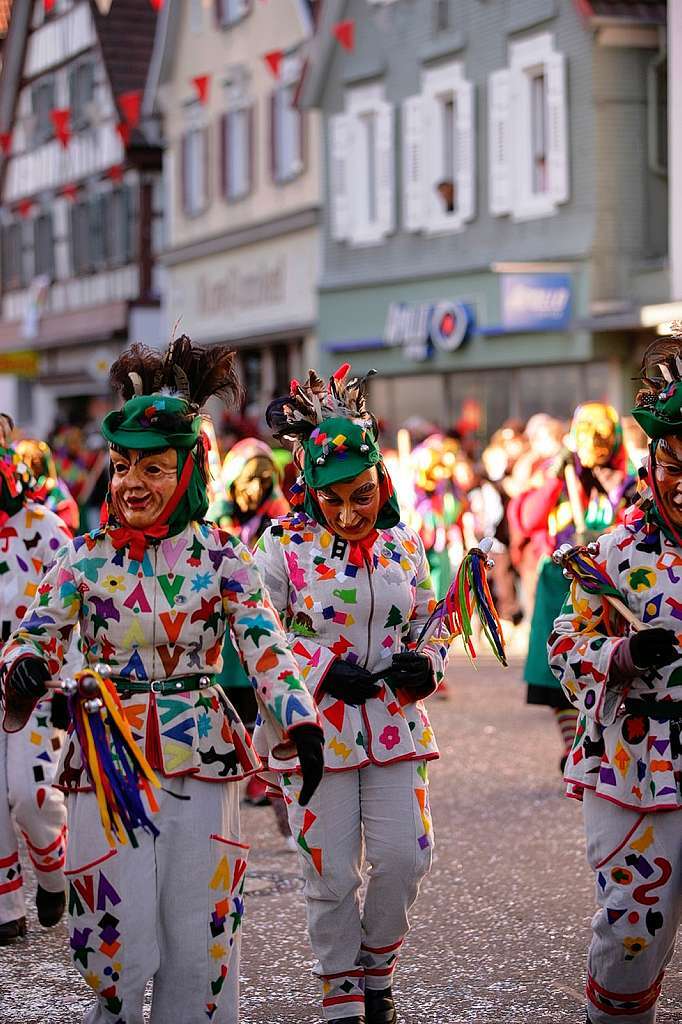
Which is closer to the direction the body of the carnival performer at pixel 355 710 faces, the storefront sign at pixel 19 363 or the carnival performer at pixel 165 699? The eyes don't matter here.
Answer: the carnival performer

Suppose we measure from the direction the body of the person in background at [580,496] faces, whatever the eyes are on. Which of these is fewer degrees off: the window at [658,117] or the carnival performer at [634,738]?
the carnival performer

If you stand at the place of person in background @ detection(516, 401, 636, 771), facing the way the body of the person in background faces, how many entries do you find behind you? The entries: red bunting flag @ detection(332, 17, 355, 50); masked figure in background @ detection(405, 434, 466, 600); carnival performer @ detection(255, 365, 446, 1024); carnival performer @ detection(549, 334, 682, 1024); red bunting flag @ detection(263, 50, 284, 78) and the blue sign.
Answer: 4

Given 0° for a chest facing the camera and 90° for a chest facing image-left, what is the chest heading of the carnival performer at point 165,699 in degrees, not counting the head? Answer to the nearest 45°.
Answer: approximately 0°

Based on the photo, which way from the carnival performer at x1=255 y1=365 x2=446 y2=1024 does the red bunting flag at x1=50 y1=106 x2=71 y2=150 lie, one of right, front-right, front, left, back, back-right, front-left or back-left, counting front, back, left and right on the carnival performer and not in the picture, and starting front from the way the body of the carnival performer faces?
back

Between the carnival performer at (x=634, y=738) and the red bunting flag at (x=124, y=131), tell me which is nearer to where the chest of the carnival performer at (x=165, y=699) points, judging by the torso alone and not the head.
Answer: the carnival performer

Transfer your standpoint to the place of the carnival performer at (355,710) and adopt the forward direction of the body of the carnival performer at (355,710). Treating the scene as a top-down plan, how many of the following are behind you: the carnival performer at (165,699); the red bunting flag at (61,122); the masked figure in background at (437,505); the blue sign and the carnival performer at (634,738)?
3

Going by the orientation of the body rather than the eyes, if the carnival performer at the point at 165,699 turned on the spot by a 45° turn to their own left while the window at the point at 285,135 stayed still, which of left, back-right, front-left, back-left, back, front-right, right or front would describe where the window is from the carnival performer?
back-left

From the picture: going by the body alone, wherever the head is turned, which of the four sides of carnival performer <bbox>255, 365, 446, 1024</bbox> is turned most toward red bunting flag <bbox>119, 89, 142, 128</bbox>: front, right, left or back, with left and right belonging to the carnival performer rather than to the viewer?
back

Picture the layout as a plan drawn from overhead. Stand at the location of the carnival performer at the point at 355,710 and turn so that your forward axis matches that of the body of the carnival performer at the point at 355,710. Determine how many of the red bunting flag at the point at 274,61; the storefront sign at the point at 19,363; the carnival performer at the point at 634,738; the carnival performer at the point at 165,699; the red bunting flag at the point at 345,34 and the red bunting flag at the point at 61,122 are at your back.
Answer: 4

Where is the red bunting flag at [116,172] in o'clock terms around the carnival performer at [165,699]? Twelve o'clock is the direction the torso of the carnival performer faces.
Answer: The red bunting flag is roughly at 6 o'clock from the carnival performer.
